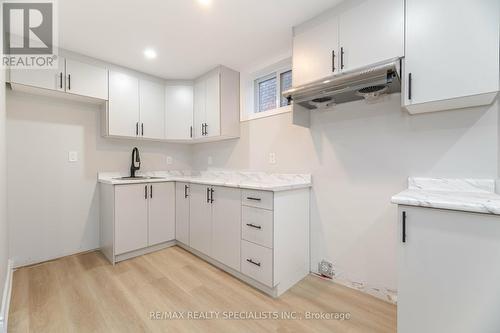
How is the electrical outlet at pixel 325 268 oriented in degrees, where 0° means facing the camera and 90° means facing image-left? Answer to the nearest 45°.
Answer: approximately 45°

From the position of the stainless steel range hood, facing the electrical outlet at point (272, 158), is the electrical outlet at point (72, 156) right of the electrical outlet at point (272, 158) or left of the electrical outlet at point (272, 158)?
left

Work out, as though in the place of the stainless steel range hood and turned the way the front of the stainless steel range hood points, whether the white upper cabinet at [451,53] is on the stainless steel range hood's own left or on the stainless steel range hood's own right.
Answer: on the stainless steel range hood's own left

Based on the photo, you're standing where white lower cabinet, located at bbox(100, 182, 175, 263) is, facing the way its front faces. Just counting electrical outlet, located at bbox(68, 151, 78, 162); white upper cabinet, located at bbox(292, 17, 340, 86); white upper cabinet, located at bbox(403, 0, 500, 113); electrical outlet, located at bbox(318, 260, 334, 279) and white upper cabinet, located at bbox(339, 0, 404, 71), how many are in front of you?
4

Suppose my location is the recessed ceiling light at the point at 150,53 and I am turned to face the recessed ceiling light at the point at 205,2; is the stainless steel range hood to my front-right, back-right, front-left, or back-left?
front-left

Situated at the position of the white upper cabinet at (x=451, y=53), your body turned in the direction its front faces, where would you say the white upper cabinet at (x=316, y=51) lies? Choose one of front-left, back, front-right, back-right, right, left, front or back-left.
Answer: front-right

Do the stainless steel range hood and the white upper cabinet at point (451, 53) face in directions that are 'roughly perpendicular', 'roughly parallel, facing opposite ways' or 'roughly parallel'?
roughly parallel

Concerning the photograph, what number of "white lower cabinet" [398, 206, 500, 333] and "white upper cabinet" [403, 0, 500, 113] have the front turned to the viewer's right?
0

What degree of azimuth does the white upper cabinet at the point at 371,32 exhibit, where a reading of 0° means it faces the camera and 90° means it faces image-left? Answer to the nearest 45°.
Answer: approximately 45°

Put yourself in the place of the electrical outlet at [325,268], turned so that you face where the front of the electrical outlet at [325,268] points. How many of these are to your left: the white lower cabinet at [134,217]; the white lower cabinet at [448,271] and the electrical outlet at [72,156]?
1

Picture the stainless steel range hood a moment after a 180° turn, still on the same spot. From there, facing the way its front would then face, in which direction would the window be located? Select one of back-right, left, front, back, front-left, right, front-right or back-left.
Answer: left

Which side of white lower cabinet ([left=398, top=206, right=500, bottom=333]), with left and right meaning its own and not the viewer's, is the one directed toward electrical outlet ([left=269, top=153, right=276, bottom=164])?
right

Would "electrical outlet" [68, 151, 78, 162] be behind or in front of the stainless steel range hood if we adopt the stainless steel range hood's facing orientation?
in front
